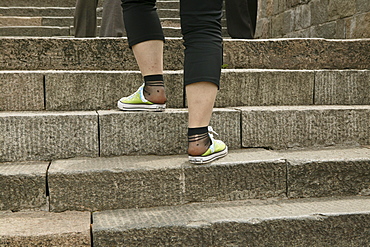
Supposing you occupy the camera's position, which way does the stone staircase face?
facing the viewer

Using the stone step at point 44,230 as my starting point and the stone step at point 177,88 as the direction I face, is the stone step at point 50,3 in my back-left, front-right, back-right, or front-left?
front-left
